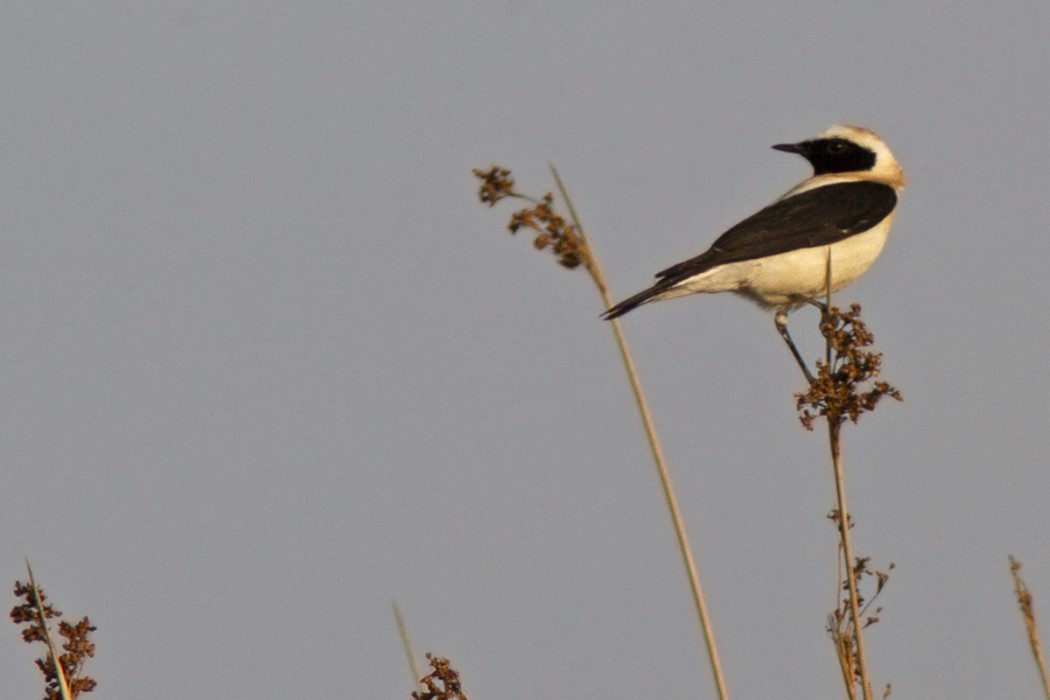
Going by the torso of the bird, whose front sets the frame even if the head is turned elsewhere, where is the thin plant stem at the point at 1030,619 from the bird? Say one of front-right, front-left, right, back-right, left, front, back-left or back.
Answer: front

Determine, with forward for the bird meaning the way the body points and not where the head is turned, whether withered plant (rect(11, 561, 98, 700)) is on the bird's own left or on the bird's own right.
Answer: on the bird's own right

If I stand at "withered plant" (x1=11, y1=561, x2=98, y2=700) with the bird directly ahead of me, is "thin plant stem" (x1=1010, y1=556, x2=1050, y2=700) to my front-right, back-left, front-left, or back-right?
front-right

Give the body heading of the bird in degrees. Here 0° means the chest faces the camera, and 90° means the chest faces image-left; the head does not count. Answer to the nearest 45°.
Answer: approximately 270°
